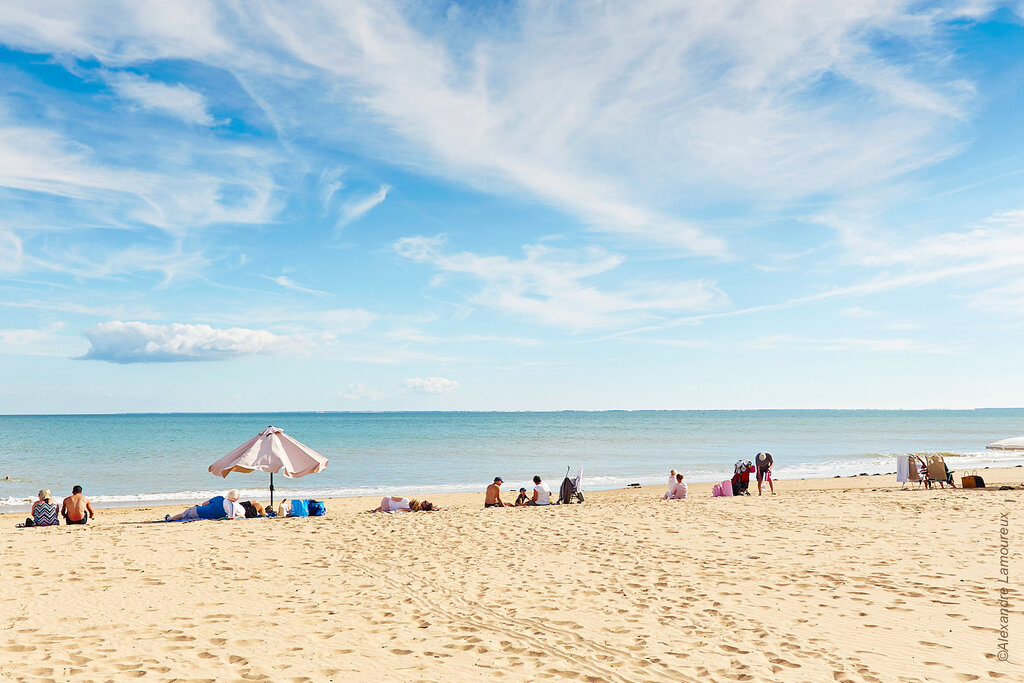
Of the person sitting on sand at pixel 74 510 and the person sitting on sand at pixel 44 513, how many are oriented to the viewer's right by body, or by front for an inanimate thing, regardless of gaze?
0

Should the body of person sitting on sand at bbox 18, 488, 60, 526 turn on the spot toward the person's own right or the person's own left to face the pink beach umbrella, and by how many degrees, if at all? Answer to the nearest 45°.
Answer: approximately 135° to the person's own right

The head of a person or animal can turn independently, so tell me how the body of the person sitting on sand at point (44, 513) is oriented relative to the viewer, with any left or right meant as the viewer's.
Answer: facing away from the viewer and to the left of the viewer

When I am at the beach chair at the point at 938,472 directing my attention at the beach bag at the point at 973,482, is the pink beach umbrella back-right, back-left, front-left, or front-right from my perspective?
back-right

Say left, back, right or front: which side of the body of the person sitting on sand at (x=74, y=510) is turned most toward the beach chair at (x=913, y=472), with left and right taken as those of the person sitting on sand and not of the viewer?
right

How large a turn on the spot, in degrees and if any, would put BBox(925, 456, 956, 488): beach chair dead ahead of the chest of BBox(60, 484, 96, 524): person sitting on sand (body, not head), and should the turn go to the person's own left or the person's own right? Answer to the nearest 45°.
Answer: approximately 90° to the person's own right

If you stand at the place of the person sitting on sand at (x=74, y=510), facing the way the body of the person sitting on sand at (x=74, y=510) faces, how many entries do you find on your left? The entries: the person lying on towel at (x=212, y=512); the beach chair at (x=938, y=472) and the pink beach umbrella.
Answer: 0

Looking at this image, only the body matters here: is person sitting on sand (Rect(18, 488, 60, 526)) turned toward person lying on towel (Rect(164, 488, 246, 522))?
no

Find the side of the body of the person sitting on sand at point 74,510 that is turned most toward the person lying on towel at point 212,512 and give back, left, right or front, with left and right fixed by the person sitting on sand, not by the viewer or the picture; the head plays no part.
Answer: right

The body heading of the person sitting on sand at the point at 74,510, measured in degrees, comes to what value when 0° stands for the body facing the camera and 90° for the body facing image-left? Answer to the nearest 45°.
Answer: approximately 180°
